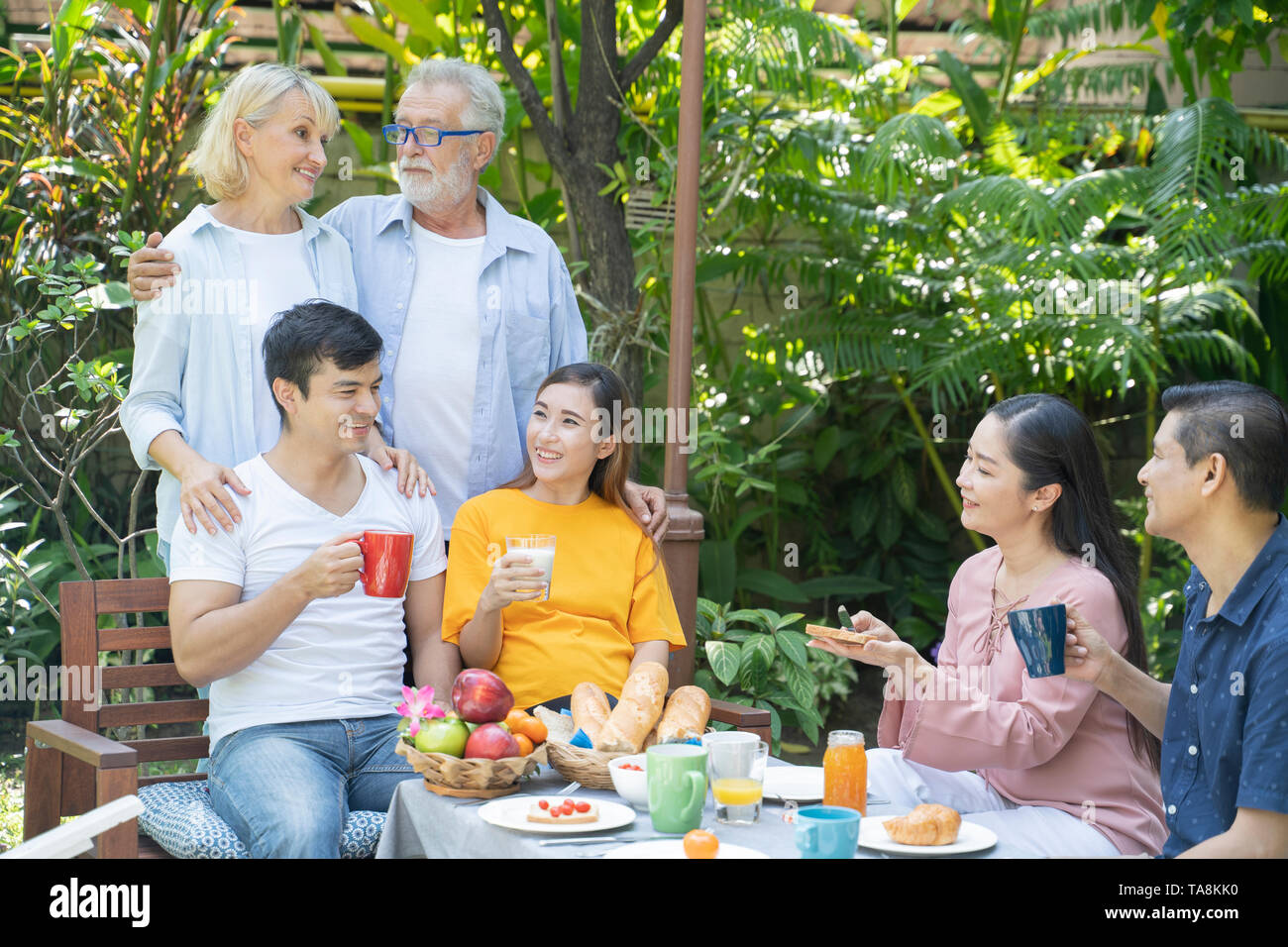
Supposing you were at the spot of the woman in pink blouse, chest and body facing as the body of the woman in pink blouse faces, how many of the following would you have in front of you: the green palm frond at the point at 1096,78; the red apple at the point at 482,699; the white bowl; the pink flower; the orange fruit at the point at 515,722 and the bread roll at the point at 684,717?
5

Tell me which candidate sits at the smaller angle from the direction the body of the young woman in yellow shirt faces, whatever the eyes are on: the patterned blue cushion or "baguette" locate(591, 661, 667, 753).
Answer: the baguette

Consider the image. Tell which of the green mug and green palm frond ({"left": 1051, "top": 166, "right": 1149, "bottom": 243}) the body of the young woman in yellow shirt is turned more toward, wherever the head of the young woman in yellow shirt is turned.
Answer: the green mug
